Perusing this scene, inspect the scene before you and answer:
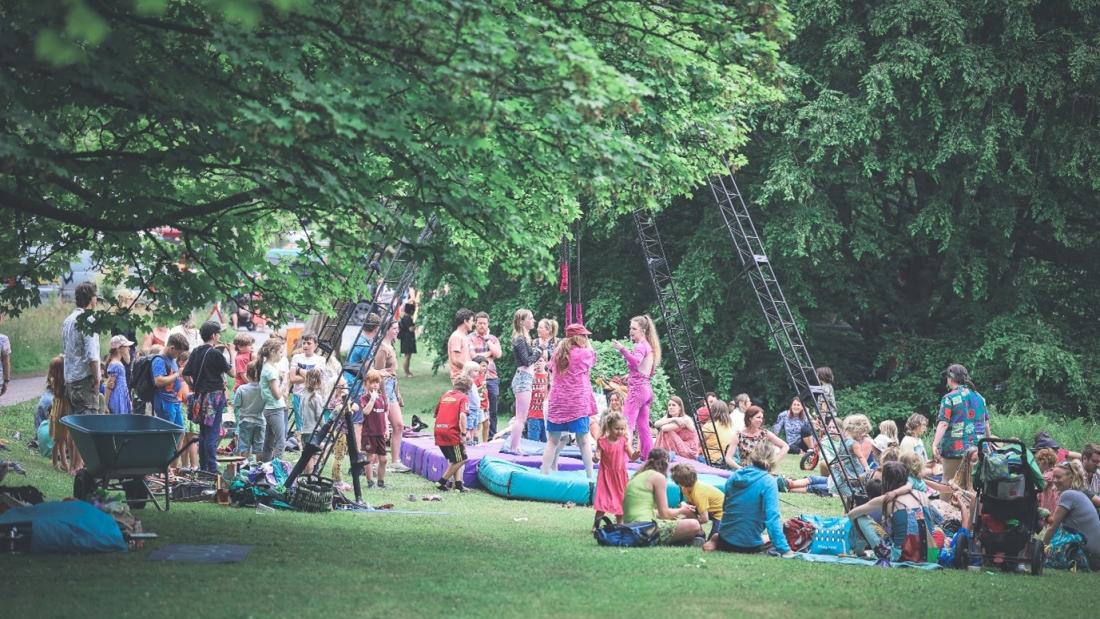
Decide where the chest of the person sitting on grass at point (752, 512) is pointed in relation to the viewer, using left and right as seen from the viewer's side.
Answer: facing away from the viewer

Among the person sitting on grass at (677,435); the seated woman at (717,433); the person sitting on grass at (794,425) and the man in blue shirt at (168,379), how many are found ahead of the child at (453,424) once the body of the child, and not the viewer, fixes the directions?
3

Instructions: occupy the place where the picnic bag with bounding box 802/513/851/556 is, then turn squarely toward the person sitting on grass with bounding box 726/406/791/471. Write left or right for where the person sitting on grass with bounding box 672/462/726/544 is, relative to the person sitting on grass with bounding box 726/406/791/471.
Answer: left

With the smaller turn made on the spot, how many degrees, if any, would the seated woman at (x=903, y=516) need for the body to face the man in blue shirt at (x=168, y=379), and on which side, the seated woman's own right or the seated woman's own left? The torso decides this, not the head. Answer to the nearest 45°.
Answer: approximately 45° to the seated woman's own left

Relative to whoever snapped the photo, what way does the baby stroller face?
facing away from the viewer

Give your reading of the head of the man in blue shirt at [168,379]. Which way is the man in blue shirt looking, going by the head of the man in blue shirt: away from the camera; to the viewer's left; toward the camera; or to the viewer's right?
to the viewer's right

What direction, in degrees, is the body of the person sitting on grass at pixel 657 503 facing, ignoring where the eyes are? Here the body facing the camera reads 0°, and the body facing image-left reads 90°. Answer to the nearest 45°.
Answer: approximately 225°

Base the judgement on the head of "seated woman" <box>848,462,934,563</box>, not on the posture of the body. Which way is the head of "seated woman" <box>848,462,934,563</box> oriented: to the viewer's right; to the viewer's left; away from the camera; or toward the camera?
away from the camera

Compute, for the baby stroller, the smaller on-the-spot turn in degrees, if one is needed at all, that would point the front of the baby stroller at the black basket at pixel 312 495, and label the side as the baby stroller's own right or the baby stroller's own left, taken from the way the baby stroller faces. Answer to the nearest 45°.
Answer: approximately 90° to the baby stroller's own left

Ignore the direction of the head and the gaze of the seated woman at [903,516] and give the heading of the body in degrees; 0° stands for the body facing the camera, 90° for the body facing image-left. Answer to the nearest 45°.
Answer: approximately 135°
